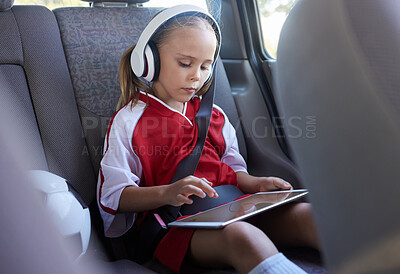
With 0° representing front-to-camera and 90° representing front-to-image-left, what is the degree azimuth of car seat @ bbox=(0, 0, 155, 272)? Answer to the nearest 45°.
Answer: approximately 315°

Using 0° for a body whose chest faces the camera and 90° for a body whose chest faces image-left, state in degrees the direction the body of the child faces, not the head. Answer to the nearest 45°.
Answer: approximately 315°
